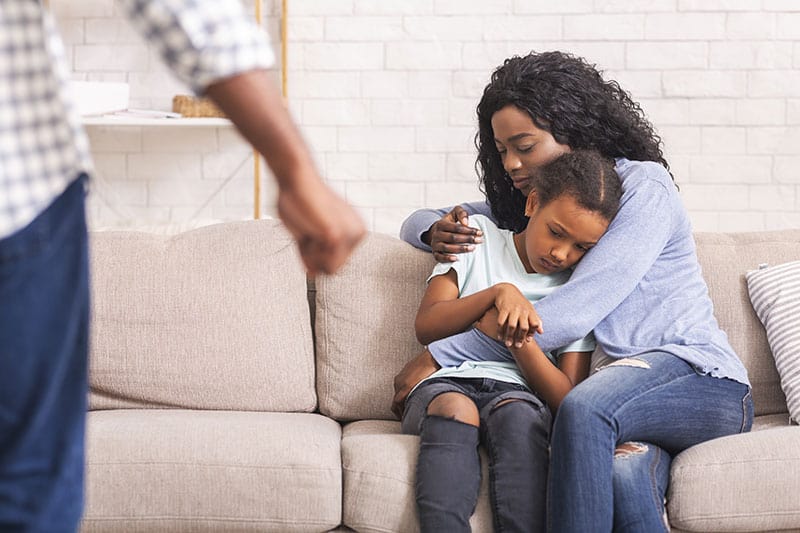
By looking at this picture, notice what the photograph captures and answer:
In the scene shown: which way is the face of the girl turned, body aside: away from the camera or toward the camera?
toward the camera

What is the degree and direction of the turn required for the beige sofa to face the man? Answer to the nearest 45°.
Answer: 0° — it already faces them

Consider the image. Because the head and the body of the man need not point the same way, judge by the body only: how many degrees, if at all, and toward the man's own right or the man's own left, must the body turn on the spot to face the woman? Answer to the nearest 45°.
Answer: approximately 45° to the man's own right

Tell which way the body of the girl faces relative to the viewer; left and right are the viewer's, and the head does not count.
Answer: facing the viewer

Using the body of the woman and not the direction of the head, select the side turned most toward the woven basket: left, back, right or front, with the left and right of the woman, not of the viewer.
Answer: right

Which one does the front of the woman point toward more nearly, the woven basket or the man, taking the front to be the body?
the man

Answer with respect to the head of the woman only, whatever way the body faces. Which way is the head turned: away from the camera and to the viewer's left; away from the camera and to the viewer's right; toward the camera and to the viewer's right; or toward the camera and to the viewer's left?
toward the camera and to the viewer's left

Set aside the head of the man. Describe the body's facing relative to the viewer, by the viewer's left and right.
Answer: facing away from the viewer

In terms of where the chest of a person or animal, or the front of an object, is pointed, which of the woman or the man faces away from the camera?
the man

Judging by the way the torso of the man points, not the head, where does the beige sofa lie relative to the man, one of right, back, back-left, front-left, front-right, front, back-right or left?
front
